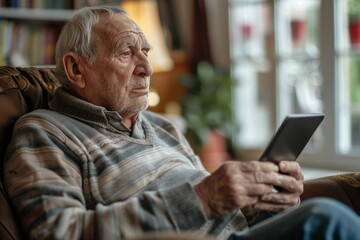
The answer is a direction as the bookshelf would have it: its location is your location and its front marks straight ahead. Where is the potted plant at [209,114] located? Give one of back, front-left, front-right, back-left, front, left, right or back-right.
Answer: left

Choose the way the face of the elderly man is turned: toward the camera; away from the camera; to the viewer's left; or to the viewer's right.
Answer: to the viewer's right

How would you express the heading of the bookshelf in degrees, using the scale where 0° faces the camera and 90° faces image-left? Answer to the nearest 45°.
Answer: approximately 0°

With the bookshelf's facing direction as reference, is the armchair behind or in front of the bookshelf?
in front

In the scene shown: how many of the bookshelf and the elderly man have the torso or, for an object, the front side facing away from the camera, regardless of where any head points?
0

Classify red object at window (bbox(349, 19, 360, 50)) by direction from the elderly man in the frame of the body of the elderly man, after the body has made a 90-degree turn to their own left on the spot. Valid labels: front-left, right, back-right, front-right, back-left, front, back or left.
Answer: front

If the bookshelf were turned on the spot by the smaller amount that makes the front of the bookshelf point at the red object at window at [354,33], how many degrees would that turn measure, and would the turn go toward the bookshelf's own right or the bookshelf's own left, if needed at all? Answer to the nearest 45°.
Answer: approximately 90° to the bookshelf's own left

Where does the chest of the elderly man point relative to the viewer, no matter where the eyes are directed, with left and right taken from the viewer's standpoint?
facing the viewer and to the right of the viewer

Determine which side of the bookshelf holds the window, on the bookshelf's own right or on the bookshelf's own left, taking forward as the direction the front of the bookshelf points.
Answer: on the bookshelf's own left

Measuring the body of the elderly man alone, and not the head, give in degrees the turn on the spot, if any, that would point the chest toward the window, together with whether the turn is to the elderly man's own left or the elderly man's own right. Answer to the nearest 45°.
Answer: approximately 90° to the elderly man's own left

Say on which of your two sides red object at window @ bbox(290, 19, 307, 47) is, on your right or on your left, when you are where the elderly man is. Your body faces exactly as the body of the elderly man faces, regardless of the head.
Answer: on your left

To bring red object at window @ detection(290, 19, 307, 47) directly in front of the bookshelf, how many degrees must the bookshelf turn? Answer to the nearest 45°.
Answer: approximately 90° to its left
